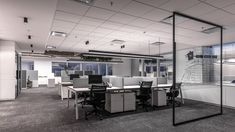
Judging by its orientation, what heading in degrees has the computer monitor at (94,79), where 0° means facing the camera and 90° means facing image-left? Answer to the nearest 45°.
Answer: approximately 0°

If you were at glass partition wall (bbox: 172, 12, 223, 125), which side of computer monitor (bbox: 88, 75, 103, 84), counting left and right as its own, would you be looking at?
left

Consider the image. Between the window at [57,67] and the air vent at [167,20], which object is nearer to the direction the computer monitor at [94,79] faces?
the air vent

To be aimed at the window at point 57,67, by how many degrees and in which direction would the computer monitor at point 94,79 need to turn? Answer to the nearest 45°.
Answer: approximately 180°

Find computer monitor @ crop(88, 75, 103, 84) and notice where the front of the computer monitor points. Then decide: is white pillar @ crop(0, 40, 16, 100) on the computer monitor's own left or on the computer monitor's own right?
on the computer monitor's own right

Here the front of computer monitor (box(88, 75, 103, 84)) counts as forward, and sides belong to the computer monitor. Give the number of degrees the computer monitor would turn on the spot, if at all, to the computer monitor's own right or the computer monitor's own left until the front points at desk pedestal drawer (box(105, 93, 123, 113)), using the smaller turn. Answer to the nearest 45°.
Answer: approximately 45° to the computer monitor's own left
